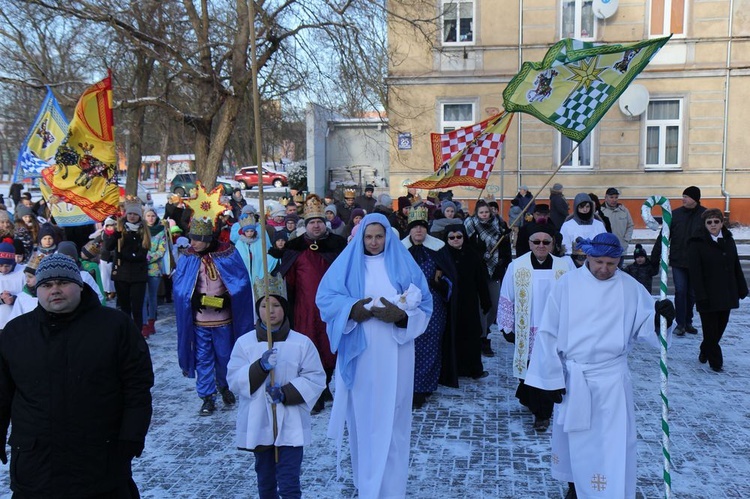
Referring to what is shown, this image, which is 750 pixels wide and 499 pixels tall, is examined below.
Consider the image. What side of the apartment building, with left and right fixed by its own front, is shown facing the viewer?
front

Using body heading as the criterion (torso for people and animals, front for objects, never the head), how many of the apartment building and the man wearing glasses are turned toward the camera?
2

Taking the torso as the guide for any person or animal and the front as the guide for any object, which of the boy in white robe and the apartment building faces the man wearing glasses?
the apartment building

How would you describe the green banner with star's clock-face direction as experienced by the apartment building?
The green banner with star is roughly at 12 o'clock from the apartment building.

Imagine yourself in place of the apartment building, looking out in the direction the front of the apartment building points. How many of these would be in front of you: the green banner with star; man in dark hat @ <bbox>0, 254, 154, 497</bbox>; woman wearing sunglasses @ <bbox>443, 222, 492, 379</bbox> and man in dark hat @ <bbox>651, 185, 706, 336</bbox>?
4

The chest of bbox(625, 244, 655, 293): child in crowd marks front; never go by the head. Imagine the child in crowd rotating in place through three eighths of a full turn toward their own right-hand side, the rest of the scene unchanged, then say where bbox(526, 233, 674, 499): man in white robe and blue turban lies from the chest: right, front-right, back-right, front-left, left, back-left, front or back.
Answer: back-left

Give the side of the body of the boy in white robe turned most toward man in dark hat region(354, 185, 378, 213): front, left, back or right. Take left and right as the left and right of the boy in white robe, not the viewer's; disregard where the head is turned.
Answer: back

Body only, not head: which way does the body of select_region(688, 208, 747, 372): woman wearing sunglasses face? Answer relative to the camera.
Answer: toward the camera

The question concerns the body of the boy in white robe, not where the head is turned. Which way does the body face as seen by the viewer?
toward the camera

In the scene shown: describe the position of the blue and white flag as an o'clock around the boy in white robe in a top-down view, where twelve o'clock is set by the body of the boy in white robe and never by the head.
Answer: The blue and white flag is roughly at 5 o'clock from the boy in white robe.

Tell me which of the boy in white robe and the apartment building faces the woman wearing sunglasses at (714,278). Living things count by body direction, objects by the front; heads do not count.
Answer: the apartment building
